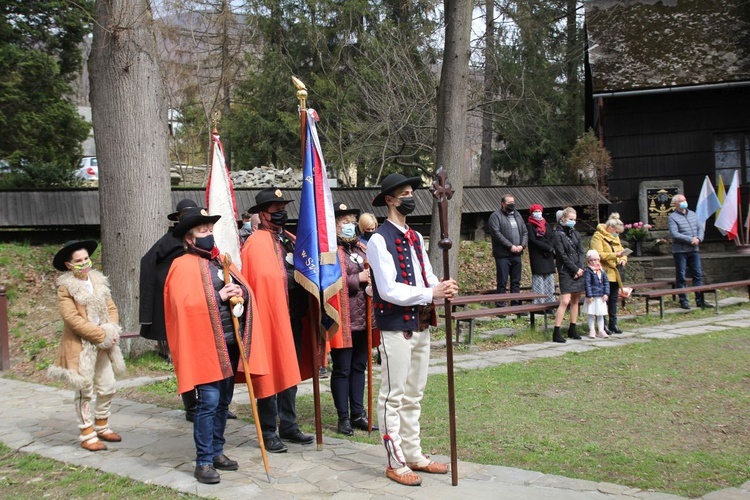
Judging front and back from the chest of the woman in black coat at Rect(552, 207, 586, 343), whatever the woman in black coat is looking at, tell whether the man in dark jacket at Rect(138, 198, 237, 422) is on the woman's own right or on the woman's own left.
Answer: on the woman's own right

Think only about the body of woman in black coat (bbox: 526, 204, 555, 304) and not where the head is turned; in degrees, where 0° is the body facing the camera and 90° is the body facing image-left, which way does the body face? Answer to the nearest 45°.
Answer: approximately 315°

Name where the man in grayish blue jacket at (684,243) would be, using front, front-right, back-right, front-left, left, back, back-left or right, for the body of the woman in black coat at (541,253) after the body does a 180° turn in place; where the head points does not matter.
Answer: right

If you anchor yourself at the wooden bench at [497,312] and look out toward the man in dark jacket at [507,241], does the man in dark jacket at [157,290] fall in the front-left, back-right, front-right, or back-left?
back-left

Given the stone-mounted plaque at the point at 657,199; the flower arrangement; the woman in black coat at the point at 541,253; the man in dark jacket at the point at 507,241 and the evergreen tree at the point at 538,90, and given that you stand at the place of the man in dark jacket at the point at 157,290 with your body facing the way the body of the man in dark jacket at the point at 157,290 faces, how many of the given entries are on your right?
0

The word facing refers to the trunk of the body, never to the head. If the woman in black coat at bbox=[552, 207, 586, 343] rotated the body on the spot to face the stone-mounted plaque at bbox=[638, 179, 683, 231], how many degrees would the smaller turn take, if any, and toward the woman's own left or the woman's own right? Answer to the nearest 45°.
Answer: approximately 135° to the woman's own left

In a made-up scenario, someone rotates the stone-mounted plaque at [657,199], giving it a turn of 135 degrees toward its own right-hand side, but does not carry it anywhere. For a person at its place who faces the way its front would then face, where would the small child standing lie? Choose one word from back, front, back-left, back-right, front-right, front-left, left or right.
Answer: back-left

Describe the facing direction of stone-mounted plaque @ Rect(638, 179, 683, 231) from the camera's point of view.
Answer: facing the viewer

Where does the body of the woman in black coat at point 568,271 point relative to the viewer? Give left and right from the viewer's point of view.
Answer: facing the viewer and to the right of the viewer

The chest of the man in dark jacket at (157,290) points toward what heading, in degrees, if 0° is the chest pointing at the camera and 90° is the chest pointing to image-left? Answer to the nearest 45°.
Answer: approximately 270°

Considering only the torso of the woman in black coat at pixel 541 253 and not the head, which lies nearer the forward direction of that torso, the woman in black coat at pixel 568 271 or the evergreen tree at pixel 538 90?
the woman in black coat
